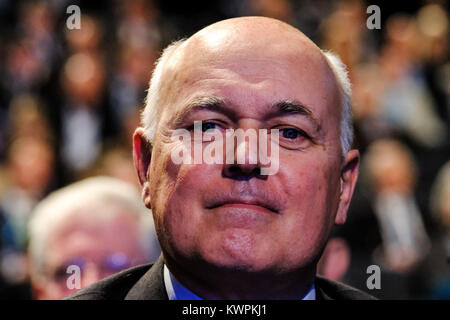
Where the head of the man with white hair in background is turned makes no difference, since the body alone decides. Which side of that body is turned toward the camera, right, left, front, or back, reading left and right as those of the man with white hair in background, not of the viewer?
front

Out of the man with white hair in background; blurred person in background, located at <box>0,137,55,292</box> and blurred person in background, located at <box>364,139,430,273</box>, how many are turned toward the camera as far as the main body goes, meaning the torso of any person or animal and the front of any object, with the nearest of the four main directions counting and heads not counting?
3

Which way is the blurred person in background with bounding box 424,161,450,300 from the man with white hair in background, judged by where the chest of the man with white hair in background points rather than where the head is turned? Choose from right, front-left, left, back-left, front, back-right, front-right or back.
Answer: back-left

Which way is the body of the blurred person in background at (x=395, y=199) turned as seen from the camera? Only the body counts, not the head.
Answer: toward the camera

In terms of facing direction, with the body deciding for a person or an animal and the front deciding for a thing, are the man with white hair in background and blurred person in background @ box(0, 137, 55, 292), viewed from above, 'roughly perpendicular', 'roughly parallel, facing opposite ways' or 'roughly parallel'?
roughly parallel

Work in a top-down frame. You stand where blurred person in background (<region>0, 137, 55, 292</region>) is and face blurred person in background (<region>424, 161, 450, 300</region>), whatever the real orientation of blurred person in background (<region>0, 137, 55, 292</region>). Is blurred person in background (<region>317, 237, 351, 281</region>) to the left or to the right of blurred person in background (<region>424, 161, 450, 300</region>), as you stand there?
right

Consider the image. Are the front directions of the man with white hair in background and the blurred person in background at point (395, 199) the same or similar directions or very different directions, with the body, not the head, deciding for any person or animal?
same or similar directions

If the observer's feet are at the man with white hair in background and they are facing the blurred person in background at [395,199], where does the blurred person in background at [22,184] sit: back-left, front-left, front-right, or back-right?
front-left

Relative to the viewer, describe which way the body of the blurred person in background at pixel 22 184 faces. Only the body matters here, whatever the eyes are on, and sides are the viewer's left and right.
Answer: facing the viewer

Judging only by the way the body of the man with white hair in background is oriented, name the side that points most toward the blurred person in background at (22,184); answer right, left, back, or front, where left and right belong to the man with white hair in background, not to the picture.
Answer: back

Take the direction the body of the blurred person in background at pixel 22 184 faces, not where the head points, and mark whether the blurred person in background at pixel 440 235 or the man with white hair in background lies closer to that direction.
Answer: the man with white hair in background
